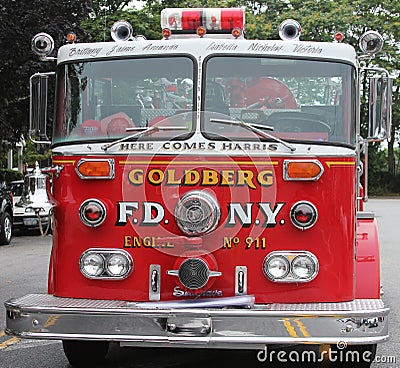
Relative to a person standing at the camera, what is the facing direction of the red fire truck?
facing the viewer

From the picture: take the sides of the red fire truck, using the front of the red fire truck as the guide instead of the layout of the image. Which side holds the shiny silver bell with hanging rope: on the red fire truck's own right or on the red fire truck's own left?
on the red fire truck's own right
